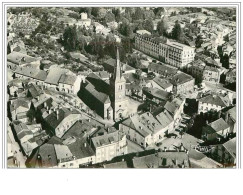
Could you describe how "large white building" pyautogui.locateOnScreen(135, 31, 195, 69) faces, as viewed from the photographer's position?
facing the viewer and to the left of the viewer

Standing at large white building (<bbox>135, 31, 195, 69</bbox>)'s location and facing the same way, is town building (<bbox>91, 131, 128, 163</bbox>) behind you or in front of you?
in front

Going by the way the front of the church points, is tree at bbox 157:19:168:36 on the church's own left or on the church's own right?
on the church's own left

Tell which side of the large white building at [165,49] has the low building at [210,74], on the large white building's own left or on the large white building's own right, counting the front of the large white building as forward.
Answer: on the large white building's own left

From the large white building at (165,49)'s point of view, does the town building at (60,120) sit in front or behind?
in front

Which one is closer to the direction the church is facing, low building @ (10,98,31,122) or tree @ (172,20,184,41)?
the tree
